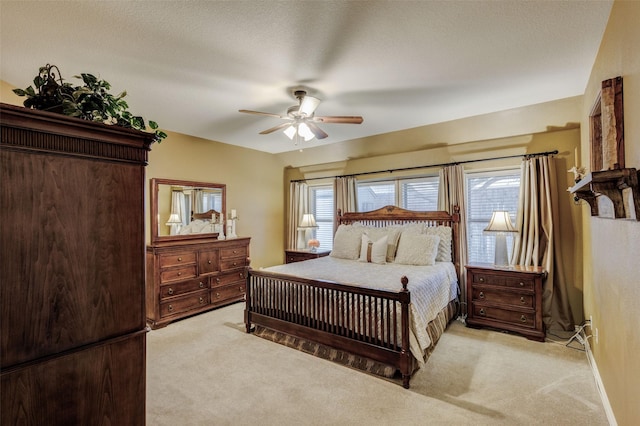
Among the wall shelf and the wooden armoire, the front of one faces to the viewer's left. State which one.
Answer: the wall shelf

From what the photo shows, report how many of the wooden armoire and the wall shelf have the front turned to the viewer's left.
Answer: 1

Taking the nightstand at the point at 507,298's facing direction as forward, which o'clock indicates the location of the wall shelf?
The wall shelf is roughly at 10 o'clock from the nightstand.

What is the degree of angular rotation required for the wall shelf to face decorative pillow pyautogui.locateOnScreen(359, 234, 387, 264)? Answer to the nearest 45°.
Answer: approximately 45° to its right

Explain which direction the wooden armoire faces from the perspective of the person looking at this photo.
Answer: facing away from the viewer and to the right of the viewer

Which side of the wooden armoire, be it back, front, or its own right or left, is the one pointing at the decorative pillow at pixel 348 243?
front

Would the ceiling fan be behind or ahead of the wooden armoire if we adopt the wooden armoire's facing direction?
ahead

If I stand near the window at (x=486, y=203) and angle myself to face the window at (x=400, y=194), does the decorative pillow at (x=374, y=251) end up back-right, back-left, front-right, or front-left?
front-left

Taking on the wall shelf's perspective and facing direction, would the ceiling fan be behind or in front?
in front

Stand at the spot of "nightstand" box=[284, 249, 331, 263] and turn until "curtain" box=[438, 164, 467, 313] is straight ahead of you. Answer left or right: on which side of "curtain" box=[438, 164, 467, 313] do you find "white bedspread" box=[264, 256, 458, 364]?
right

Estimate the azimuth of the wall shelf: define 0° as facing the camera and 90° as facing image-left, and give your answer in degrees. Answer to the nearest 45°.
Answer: approximately 90°

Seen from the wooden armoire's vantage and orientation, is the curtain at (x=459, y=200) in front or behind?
in front

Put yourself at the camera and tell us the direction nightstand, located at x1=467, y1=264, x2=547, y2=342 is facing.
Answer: facing the viewer and to the left of the viewer

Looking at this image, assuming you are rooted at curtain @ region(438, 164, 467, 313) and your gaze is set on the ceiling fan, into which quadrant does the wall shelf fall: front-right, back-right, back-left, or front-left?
front-left
